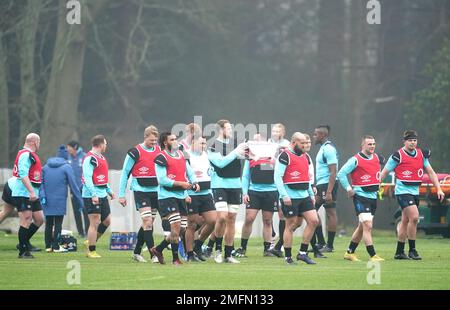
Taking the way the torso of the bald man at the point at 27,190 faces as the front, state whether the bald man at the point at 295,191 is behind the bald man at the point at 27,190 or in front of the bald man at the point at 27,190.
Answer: in front

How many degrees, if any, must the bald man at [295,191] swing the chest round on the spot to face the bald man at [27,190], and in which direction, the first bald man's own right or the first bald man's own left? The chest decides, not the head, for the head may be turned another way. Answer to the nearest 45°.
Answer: approximately 135° to the first bald man's own right

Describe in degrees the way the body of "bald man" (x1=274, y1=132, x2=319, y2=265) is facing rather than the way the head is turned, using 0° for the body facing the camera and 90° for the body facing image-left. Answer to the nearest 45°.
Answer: approximately 315°

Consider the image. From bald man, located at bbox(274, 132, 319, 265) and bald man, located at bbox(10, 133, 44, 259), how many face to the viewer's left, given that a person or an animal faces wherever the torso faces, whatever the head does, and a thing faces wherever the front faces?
0

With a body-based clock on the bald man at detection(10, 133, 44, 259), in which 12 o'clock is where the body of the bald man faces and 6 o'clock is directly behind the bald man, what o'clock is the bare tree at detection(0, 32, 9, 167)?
The bare tree is roughly at 9 o'clock from the bald man.

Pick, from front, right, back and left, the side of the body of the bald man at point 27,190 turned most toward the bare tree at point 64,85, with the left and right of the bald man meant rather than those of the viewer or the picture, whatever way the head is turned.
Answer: left

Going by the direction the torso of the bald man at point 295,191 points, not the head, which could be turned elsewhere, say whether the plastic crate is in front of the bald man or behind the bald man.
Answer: behind

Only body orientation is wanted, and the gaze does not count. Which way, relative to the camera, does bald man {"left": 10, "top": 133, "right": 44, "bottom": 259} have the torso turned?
to the viewer's right

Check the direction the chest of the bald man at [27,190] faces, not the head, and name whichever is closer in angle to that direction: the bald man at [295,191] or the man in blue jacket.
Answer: the bald man

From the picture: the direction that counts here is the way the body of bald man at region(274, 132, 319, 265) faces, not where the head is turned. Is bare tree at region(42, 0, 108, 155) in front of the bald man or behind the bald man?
behind
